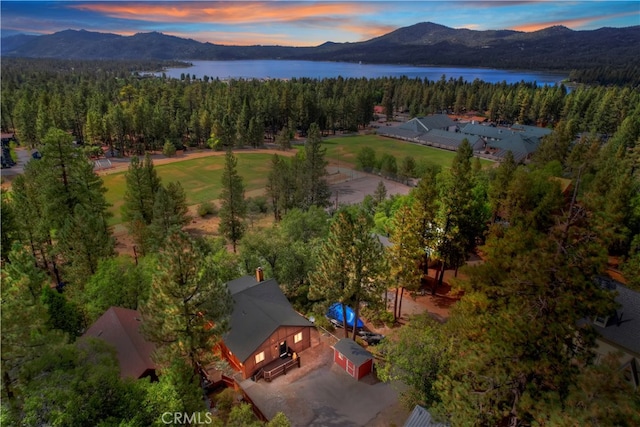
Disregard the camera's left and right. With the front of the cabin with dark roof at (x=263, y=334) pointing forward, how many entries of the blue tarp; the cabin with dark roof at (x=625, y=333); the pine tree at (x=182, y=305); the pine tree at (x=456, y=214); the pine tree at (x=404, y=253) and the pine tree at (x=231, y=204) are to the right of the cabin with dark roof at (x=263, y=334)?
1

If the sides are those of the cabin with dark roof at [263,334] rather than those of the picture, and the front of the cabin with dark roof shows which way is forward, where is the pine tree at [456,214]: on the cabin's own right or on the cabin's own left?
on the cabin's own left

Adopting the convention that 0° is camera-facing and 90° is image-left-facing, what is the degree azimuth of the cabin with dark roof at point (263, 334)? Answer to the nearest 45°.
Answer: approximately 315°

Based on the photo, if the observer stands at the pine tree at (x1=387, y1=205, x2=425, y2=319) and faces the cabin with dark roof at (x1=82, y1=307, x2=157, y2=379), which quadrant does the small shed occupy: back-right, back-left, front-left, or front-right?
front-left

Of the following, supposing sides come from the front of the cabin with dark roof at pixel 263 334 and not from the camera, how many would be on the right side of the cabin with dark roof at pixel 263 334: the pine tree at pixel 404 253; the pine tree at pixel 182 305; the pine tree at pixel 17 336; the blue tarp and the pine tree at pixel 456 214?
2

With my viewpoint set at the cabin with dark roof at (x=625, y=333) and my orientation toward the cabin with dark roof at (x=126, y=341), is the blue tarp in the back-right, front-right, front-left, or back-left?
front-right

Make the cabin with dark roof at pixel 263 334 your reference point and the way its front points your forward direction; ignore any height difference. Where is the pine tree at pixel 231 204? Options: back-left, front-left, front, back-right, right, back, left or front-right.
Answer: back-left

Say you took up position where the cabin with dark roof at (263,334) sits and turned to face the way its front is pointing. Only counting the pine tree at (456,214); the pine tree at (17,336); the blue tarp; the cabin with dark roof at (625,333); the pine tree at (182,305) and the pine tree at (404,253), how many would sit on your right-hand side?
2

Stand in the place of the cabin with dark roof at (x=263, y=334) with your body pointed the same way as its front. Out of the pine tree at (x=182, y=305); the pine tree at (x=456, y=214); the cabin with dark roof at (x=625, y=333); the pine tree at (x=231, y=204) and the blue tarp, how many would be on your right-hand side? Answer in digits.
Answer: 1

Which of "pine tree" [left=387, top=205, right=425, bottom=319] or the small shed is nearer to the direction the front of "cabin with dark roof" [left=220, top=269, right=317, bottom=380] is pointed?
the small shed

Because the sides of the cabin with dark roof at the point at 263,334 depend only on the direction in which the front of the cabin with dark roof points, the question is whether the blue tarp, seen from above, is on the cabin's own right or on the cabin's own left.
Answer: on the cabin's own left

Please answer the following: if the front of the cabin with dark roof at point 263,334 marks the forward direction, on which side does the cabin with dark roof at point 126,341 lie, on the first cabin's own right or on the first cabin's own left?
on the first cabin's own right

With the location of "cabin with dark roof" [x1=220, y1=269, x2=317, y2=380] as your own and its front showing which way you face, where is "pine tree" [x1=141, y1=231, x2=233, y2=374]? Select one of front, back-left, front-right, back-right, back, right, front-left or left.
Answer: right

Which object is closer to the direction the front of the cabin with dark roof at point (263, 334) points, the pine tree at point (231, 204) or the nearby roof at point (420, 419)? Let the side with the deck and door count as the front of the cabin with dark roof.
the nearby roof

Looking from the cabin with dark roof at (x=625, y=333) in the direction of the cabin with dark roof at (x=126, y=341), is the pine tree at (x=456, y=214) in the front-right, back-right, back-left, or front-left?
front-right

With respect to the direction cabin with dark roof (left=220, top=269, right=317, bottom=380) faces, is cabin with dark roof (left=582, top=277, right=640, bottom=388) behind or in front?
in front
